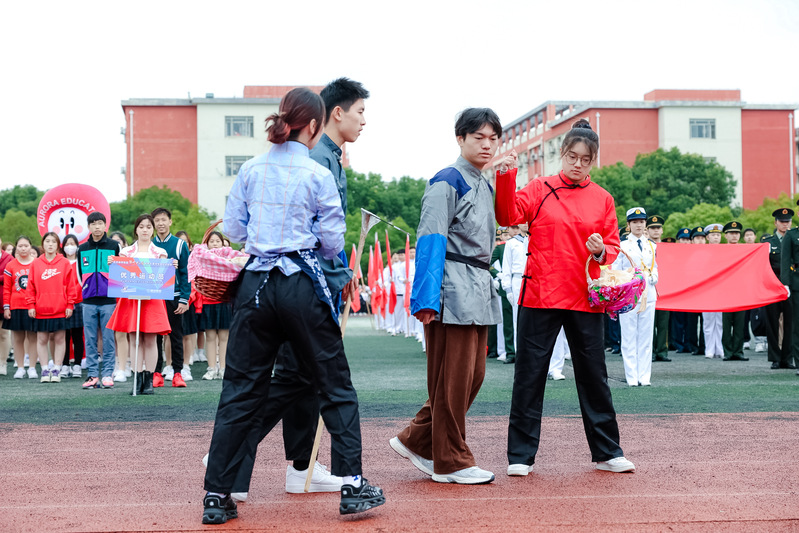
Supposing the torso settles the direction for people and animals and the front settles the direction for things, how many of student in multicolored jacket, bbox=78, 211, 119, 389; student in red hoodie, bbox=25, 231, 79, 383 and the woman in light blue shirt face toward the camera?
2

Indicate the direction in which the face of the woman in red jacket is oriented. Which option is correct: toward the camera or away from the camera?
toward the camera

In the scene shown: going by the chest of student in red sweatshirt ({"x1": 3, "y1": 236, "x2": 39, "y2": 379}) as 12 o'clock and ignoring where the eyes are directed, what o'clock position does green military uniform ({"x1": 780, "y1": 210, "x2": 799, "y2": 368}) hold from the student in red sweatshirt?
The green military uniform is roughly at 10 o'clock from the student in red sweatshirt.

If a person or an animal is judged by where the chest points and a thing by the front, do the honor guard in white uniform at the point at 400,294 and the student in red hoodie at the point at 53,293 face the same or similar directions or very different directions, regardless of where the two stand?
same or similar directions

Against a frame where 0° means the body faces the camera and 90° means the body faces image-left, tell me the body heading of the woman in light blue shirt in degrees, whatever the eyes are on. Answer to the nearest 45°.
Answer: approximately 225°

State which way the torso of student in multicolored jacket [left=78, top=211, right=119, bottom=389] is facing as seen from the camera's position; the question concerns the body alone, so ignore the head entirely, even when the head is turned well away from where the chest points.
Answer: toward the camera

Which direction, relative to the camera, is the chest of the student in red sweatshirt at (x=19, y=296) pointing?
toward the camera

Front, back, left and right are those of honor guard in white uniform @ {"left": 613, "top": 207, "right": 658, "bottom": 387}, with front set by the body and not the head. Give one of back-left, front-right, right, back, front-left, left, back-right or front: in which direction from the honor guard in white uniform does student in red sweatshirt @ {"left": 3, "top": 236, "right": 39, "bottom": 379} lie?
right

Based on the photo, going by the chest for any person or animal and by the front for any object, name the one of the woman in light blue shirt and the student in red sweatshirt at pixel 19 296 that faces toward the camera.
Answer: the student in red sweatshirt

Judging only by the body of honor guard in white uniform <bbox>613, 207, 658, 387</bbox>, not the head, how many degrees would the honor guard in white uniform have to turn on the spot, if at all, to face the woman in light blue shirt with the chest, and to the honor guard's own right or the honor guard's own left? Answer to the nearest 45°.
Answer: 0° — they already face them

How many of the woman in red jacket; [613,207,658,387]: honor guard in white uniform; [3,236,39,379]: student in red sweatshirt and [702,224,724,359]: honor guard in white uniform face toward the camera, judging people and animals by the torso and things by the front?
4

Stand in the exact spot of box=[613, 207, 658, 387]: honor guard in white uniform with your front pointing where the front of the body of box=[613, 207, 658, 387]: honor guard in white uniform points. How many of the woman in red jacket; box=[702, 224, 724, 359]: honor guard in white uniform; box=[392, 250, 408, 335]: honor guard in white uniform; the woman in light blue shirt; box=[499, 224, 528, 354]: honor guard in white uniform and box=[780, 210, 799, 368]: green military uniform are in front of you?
2

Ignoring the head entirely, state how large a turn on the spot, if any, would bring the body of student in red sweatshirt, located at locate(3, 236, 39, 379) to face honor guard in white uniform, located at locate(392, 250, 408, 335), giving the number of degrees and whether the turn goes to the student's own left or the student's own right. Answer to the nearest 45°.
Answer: approximately 135° to the student's own left

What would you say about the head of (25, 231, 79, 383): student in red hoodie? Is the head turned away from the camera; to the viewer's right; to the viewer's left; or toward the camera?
toward the camera

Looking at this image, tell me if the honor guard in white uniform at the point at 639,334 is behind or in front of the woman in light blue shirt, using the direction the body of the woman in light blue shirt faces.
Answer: in front

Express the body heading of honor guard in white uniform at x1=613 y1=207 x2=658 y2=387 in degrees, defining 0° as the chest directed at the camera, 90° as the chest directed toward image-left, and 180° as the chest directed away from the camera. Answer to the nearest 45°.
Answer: approximately 0°
